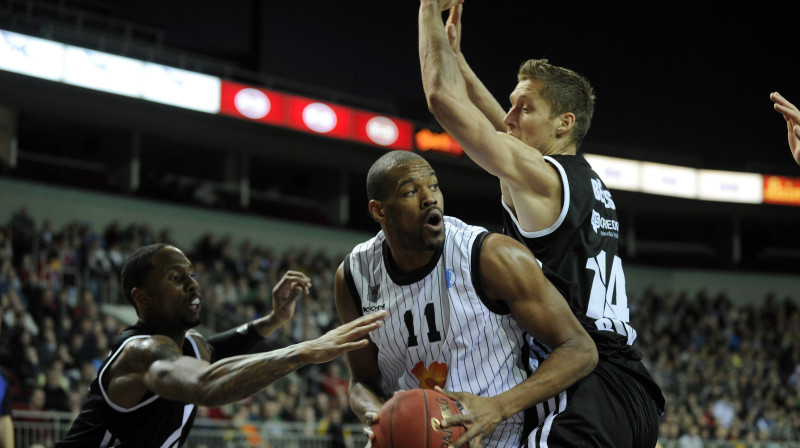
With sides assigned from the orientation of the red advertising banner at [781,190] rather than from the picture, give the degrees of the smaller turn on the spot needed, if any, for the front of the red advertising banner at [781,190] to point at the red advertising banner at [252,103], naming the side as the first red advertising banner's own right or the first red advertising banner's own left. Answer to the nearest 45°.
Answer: approximately 45° to the first red advertising banner's own right

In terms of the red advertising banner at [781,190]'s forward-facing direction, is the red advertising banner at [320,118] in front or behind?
in front

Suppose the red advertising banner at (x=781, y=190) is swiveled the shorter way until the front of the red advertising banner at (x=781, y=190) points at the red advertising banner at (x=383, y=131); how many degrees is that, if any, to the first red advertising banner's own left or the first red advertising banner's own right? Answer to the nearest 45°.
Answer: approximately 45° to the first red advertising banner's own right

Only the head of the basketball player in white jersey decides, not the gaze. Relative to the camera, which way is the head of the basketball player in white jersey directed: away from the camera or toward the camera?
toward the camera

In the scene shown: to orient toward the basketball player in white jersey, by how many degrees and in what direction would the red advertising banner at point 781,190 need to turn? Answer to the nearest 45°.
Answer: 0° — it already faces them

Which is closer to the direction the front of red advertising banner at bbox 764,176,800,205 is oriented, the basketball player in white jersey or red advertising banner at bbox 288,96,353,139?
the basketball player in white jersey

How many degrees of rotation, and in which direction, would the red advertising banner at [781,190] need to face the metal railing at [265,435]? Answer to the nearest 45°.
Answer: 0° — it already faces it

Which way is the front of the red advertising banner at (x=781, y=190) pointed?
toward the camera

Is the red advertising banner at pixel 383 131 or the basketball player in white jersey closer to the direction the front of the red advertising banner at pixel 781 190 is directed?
the basketball player in white jersey

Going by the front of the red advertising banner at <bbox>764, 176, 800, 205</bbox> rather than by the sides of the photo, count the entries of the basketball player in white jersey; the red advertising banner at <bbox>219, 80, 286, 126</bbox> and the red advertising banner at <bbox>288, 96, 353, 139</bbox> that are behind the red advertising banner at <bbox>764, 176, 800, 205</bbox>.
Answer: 0
